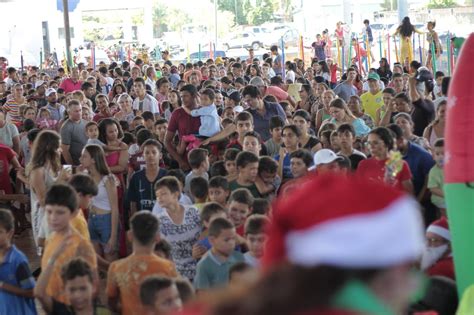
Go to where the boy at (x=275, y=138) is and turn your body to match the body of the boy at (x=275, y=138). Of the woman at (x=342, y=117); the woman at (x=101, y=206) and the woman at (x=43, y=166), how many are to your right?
2

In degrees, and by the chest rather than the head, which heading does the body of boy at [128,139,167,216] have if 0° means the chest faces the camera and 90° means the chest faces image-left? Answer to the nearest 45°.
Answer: approximately 0°

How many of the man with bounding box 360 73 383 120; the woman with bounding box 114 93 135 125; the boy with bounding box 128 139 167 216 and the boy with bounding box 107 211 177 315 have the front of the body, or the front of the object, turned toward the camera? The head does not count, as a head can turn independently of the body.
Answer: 3

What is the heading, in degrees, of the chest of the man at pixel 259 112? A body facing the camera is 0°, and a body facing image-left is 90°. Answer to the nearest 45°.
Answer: approximately 45°

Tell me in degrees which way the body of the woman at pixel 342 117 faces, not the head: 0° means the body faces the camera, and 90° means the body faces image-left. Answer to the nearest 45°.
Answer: approximately 45°

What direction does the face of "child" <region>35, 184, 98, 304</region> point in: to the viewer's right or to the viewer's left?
to the viewer's left

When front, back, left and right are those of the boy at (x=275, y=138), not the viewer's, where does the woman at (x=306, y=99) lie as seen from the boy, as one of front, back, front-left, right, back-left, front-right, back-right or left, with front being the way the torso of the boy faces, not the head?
back-left
